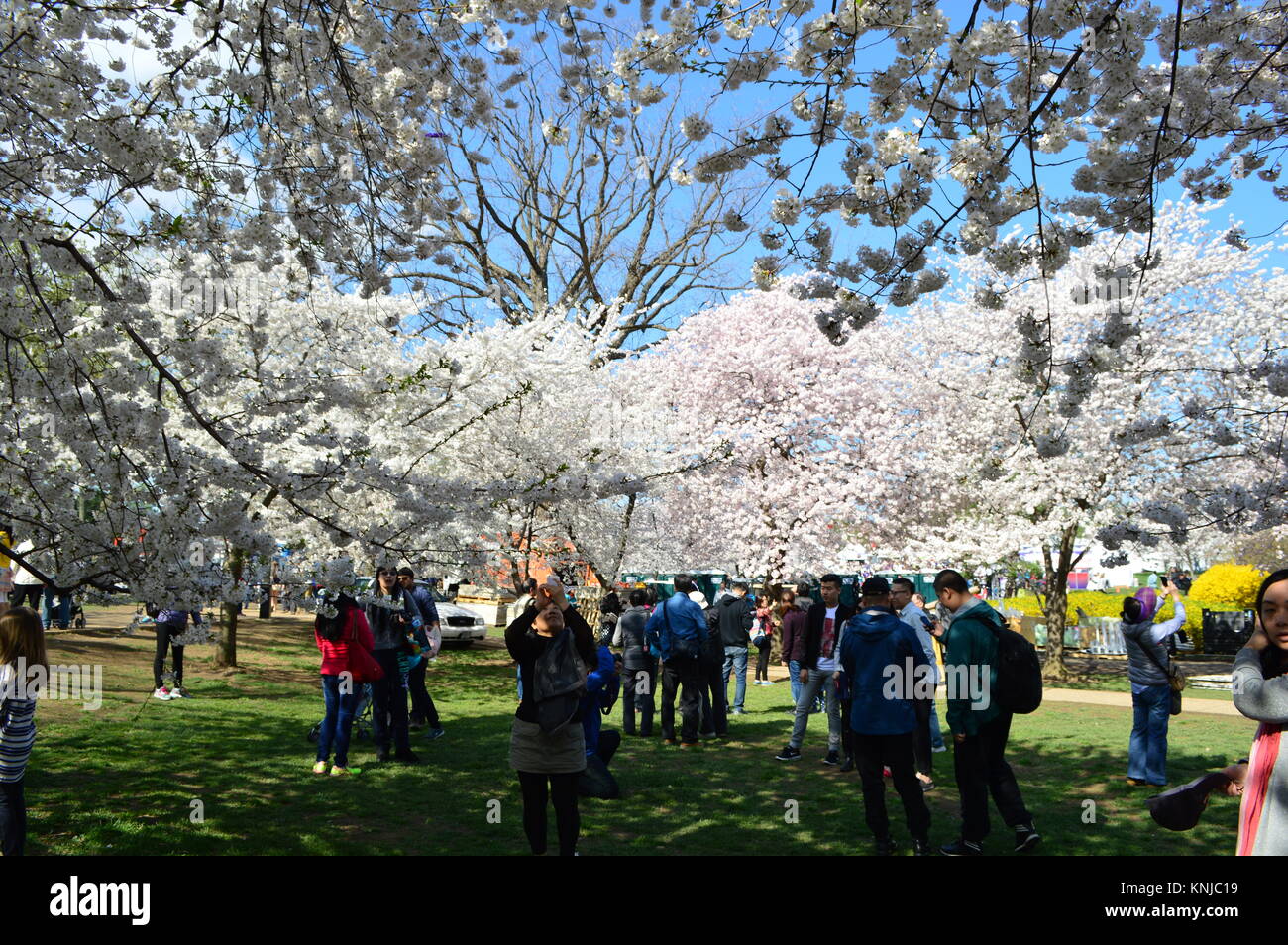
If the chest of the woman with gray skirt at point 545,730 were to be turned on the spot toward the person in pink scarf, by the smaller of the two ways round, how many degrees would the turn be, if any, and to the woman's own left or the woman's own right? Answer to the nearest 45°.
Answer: approximately 45° to the woman's own left

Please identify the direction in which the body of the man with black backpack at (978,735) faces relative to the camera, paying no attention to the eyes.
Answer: to the viewer's left

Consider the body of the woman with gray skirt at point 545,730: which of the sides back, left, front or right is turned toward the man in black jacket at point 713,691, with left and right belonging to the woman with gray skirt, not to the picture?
back

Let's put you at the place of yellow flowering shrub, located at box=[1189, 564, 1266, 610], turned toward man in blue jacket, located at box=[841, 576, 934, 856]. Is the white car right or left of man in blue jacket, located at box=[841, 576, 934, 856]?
right

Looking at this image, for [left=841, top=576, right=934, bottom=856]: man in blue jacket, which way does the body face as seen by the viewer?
away from the camera

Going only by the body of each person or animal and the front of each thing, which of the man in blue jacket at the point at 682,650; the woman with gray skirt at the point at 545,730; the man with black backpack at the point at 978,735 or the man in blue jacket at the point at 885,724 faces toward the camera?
the woman with gray skirt

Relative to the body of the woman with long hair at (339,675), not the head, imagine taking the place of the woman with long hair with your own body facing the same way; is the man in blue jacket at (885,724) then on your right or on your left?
on your right

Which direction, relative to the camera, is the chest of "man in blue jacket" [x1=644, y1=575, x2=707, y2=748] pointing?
away from the camera

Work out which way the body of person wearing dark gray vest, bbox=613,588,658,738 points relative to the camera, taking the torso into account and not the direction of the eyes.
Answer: away from the camera

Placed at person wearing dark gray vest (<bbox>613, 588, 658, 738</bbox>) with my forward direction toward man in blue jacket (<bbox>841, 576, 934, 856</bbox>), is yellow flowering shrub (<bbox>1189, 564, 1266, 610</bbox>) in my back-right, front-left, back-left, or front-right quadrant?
back-left

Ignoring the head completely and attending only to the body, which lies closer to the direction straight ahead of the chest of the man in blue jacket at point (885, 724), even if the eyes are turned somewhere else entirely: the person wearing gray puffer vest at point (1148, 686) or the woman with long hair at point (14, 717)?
the person wearing gray puffer vest

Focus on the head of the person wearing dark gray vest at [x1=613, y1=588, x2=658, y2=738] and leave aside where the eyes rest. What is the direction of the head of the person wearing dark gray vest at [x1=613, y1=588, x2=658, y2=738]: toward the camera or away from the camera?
away from the camera
